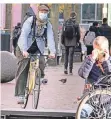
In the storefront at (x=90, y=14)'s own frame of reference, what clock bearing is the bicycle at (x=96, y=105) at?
The bicycle is roughly at 12 o'clock from the storefront.

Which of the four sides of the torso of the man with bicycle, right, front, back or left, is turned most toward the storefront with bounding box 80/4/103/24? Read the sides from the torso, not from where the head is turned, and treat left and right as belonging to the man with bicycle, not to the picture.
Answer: back

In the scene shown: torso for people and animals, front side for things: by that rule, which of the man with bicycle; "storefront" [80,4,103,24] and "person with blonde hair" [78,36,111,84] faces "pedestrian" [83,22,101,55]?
the storefront

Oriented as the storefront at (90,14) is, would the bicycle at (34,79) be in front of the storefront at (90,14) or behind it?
in front

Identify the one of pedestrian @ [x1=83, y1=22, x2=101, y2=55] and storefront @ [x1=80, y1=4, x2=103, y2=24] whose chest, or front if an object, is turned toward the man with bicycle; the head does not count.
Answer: the storefront

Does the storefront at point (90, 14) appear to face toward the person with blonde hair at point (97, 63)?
yes

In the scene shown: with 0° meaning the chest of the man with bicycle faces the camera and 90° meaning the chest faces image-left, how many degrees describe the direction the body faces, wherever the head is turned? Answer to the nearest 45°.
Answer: approximately 0°

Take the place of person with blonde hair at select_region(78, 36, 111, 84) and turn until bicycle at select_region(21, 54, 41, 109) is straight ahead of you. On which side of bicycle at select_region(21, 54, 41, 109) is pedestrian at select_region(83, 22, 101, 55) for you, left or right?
right

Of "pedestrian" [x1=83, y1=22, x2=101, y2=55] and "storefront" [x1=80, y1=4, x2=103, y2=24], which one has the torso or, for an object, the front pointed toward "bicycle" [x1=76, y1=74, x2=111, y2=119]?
the storefront

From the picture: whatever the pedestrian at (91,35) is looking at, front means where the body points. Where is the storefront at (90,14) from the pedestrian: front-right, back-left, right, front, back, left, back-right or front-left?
front-left
